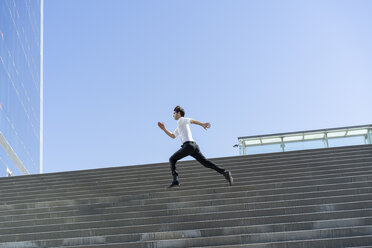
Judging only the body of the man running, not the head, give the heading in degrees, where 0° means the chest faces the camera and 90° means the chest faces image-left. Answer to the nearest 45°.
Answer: approximately 90°

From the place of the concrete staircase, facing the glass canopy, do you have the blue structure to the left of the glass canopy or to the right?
left

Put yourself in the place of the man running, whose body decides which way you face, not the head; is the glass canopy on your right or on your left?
on your right

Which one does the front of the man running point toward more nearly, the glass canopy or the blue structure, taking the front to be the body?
the blue structure

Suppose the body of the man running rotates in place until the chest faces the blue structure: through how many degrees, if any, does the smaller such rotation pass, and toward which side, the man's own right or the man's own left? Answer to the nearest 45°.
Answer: approximately 45° to the man's own right
